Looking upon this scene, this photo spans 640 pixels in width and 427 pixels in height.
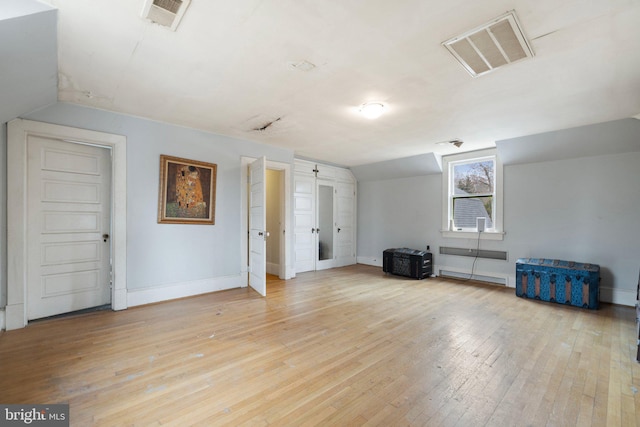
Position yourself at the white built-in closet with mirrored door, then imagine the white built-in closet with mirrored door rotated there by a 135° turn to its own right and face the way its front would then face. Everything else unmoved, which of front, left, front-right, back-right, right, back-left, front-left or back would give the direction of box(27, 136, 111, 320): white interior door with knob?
front-left

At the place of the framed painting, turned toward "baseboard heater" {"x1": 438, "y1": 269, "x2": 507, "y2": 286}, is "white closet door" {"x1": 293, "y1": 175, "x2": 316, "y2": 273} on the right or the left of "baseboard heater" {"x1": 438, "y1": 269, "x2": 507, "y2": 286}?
left

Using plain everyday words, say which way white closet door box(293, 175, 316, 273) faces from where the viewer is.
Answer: facing the viewer and to the right of the viewer

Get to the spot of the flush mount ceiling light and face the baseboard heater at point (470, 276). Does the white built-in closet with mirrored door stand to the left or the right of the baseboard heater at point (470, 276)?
left

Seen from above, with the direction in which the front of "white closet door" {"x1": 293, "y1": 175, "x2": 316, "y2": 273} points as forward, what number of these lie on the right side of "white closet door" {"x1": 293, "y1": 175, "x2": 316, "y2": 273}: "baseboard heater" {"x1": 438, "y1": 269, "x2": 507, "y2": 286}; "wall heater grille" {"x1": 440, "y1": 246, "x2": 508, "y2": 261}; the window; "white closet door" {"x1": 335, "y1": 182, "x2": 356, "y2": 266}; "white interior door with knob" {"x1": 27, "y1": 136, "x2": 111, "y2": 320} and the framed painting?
2

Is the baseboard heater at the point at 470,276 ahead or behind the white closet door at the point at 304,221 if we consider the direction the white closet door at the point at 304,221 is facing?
ahead

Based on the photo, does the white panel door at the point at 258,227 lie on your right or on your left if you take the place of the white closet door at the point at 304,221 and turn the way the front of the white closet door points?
on your right

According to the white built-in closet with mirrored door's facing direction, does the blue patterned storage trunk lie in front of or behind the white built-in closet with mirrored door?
in front

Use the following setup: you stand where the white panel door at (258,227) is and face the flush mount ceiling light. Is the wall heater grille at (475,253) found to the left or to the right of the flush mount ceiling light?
left

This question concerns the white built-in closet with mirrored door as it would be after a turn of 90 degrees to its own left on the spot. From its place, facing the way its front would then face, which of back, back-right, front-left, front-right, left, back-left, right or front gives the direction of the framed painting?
back

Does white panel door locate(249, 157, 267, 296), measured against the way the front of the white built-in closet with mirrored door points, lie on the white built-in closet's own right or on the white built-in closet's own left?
on the white built-in closet's own right

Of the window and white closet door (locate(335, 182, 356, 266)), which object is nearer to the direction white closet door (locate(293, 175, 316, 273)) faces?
the window

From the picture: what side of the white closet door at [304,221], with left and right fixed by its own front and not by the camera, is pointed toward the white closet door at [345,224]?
left

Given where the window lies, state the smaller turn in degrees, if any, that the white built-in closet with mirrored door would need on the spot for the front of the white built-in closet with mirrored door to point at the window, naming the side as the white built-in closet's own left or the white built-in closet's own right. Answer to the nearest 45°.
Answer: approximately 45° to the white built-in closet's own left

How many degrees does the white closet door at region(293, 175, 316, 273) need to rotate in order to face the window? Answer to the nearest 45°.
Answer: approximately 45° to its left
